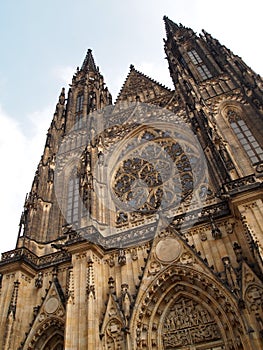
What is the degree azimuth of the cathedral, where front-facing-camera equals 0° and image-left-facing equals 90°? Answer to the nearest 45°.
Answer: approximately 45°
